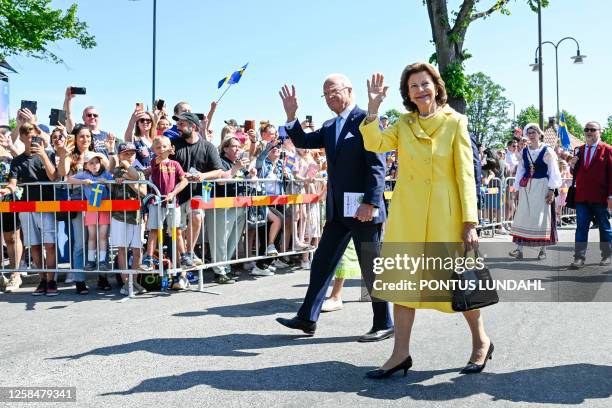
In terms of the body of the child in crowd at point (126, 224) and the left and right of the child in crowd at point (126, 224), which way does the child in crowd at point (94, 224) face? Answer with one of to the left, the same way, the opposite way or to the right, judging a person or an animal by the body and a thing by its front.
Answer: the same way

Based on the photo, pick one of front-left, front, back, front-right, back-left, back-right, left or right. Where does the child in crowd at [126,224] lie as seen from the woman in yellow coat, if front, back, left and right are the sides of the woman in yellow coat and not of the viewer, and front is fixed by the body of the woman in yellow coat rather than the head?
right

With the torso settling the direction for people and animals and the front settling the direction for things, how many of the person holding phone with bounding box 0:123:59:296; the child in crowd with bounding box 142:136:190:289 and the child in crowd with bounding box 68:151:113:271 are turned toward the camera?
3

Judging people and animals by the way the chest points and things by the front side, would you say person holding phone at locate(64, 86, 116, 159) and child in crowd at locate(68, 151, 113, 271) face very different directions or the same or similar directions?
same or similar directions

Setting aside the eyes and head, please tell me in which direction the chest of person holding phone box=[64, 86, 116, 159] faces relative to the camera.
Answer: toward the camera

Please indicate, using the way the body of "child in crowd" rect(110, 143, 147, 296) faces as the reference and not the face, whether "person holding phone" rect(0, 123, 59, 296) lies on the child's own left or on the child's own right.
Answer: on the child's own right

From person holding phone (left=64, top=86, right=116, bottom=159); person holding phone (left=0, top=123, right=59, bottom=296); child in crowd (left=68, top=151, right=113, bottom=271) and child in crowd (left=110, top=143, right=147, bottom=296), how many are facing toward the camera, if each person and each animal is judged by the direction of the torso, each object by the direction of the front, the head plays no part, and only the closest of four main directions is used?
4

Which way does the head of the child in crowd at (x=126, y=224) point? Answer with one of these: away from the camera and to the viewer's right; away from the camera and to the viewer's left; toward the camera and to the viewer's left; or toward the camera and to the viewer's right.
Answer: toward the camera and to the viewer's right

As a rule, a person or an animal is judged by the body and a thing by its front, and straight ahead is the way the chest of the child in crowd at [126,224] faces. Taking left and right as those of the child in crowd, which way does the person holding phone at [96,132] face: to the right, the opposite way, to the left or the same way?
the same way

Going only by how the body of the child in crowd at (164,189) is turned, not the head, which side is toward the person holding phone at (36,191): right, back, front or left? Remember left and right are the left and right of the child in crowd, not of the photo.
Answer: right

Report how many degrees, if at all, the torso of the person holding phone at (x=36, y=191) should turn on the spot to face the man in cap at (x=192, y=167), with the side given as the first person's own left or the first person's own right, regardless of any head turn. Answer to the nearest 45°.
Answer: approximately 90° to the first person's own left

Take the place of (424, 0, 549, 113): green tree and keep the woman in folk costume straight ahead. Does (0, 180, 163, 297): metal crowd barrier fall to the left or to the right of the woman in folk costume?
right

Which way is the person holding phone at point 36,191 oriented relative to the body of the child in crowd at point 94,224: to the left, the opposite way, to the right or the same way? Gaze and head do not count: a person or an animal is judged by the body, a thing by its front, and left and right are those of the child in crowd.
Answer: the same way

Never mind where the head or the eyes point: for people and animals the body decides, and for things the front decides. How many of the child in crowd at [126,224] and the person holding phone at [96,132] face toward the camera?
2

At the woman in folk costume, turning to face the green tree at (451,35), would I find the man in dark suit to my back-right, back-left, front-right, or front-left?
back-left

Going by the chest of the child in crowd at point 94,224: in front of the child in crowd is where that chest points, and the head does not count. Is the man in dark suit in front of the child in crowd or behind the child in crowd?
in front

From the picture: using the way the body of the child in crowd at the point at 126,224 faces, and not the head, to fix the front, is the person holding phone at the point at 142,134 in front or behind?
behind

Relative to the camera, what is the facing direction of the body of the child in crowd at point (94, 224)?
toward the camera
